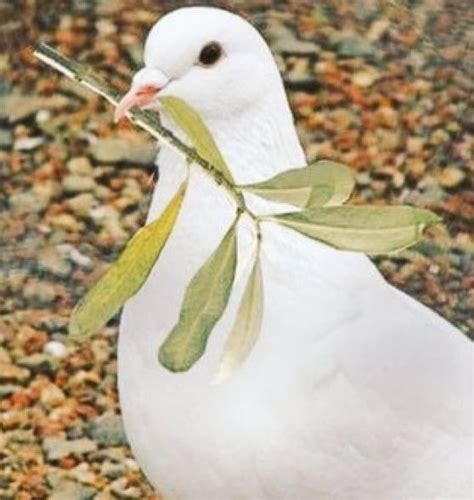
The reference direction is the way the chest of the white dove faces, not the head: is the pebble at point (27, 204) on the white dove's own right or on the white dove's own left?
on the white dove's own right

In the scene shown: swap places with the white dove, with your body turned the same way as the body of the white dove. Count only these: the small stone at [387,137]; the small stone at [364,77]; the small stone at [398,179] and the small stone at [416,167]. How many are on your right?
4

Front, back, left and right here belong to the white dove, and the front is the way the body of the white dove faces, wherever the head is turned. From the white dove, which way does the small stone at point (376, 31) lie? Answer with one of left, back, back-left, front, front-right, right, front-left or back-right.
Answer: right

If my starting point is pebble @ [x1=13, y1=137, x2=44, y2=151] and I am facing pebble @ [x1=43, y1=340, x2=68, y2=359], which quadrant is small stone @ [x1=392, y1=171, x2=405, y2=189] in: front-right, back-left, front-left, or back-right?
front-left

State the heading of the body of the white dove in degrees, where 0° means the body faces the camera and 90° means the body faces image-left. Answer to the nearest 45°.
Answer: approximately 90°

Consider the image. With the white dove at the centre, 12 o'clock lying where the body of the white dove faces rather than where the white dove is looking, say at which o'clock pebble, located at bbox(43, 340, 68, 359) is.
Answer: The pebble is roughly at 2 o'clock from the white dove.

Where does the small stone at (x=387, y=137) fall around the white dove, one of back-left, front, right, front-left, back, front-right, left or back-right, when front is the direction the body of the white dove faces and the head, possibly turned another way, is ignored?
right

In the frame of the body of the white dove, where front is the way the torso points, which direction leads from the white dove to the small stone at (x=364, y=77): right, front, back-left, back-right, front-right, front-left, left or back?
right
